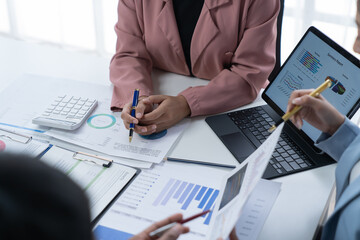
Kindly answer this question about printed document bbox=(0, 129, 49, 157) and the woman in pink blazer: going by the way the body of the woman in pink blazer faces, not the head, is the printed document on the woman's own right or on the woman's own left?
on the woman's own right

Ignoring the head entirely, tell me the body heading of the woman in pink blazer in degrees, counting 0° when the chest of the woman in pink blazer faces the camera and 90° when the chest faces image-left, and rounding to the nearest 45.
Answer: approximately 0°

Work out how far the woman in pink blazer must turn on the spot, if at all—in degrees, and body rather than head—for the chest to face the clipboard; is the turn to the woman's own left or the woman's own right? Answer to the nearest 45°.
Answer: approximately 45° to the woman's own right
